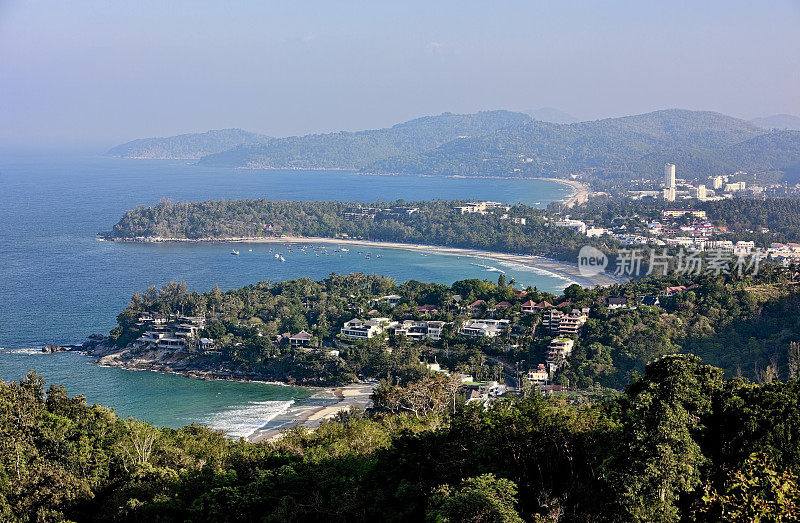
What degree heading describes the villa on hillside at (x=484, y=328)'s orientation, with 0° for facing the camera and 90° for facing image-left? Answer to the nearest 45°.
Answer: approximately 0°

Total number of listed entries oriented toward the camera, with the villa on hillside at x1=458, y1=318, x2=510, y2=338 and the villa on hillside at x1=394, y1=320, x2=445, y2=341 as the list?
2

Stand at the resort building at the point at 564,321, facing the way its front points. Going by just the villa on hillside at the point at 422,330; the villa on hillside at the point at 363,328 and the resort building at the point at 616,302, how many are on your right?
2

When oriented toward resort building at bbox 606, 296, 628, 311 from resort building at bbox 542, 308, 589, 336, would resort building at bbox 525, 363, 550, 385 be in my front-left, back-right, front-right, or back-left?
back-right

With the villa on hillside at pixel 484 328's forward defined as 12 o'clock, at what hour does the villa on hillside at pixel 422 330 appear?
the villa on hillside at pixel 422 330 is roughly at 3 o'clock from the villa on hillside at pixel 484 328.

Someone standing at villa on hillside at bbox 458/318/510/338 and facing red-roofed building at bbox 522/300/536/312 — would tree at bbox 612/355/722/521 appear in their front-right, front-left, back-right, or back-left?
back-right

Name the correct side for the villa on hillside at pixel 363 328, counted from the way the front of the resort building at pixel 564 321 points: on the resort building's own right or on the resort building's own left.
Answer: on the resort building's own right

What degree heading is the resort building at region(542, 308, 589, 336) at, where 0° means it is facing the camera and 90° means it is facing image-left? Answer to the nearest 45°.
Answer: approximately 0°

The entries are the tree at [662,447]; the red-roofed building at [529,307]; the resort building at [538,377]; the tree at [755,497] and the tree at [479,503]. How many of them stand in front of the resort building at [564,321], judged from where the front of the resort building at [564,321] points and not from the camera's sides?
4
